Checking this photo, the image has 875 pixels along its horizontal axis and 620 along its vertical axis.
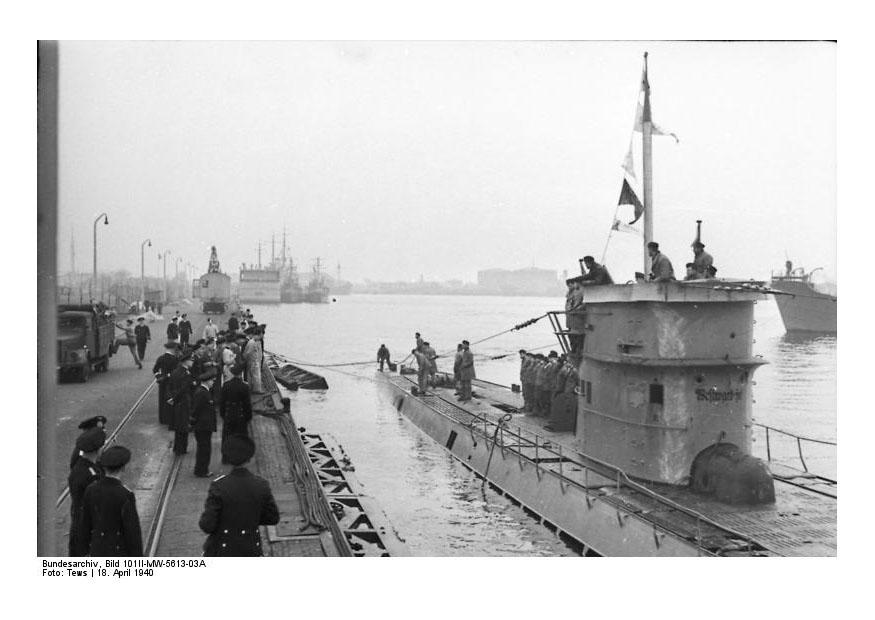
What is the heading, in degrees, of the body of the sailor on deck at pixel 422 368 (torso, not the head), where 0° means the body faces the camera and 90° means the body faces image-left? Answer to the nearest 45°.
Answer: approximately 90°

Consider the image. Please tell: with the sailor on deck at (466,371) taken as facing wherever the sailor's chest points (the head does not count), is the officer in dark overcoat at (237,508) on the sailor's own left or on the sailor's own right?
on the sailor's own left

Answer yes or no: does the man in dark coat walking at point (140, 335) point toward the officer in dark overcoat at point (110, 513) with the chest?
yes

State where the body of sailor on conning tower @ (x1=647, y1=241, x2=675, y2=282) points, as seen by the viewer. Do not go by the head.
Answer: to the viewer's left

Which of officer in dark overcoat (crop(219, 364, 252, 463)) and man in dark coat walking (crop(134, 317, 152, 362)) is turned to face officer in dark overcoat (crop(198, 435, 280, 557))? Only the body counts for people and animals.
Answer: the man in dark coat walking

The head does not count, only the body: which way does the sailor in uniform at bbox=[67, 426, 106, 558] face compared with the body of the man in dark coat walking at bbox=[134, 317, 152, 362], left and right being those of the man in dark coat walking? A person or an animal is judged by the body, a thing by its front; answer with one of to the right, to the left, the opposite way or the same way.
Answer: to the left

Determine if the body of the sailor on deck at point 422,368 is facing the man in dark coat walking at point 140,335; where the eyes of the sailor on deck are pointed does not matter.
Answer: yes

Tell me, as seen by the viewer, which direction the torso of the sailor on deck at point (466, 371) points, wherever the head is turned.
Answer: to the viewer's left

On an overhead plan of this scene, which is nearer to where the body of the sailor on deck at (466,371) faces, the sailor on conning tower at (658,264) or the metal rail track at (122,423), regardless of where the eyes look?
the metal rail track

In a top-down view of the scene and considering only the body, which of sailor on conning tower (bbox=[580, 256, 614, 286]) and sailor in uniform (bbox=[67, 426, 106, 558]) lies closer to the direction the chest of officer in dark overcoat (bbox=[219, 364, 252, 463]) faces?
the sailor on conning tower
